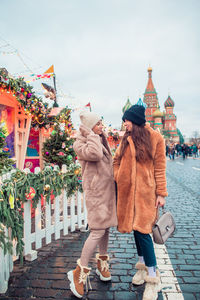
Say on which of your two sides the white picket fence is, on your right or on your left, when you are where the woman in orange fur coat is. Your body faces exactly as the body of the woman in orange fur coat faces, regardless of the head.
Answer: on your right

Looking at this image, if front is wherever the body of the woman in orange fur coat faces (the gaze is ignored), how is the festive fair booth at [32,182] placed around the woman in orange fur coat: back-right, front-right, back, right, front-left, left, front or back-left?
right

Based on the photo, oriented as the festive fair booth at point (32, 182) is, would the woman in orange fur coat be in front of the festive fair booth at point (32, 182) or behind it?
in front

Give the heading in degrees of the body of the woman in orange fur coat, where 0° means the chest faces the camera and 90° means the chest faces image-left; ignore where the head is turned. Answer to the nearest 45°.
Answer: approximately 45°

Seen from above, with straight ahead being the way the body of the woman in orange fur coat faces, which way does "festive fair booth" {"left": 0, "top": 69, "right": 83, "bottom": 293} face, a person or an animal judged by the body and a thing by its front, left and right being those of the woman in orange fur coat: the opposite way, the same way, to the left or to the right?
to the left

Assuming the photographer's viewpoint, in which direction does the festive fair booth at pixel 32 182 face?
facing the viewer and to the right of the viewer

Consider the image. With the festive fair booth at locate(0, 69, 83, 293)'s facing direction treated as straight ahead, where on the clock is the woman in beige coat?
The woman in beige coat is roughly at 1 o'clock from the festive fair booth.

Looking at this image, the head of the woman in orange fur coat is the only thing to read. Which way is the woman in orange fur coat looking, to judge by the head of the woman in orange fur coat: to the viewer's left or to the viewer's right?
to the viewer's left

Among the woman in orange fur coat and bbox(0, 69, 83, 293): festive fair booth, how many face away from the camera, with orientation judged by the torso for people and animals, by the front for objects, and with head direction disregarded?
0

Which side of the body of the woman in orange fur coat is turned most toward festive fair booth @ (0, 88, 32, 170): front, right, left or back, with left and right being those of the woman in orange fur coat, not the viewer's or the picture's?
right

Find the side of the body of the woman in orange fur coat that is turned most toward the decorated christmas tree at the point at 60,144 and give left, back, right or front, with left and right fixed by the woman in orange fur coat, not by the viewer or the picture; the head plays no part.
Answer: right
